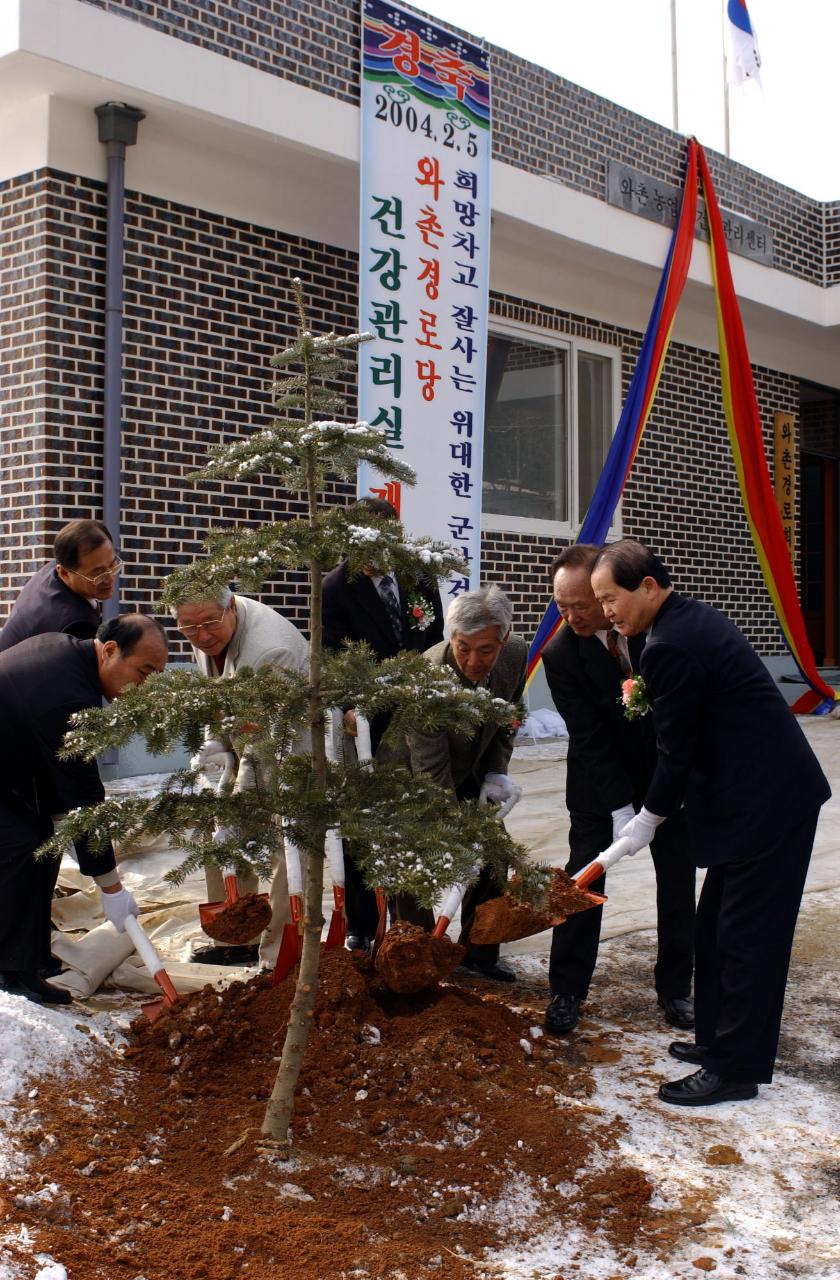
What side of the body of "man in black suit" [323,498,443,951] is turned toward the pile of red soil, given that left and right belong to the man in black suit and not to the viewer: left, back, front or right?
front

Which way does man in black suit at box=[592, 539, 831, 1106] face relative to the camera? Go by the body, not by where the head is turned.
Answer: to the viewer's left

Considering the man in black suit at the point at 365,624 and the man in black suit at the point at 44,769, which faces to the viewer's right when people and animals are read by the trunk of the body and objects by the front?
the man in black suit at the point at 44,769

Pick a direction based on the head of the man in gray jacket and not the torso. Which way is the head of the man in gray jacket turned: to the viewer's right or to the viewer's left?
to the viewer's left

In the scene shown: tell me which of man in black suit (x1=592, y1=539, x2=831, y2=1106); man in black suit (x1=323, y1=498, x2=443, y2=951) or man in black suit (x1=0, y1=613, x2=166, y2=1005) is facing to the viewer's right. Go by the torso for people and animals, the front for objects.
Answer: man in black suit (x1=0, y1=613, x2=166, y2=1005)

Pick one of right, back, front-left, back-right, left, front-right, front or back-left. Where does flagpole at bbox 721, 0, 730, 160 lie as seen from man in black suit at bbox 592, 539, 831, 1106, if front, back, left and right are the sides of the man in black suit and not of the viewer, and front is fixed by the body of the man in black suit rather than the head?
right

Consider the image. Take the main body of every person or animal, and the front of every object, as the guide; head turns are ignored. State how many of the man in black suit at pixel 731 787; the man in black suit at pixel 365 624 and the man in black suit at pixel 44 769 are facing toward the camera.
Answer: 1

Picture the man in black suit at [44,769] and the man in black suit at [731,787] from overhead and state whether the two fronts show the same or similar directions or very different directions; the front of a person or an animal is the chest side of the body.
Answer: very different directions

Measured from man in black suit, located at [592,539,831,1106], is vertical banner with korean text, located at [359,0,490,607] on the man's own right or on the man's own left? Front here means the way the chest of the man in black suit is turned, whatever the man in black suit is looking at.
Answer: on the man's own right

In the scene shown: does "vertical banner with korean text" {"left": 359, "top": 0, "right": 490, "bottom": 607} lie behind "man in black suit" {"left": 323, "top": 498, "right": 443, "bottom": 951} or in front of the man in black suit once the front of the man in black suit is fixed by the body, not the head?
behind

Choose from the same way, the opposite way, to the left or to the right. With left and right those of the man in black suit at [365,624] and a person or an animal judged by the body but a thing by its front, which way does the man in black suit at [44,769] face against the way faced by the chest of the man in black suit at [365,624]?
to the left

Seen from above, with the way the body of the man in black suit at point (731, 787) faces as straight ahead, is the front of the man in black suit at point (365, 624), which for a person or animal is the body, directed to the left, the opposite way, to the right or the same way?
to the left

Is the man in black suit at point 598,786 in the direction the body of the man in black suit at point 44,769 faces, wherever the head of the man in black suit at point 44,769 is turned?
yes

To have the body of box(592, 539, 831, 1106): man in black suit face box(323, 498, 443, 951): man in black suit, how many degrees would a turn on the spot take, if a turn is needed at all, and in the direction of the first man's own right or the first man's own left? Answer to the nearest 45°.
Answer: approximately 45° to the first man's own right

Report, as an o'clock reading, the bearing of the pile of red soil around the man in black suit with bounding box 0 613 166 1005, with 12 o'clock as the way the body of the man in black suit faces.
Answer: The pile of red soil is roughly at 2 o'clock from the man in black suit.

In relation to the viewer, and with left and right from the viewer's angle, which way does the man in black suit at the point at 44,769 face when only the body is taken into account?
facing to the right of the viewer

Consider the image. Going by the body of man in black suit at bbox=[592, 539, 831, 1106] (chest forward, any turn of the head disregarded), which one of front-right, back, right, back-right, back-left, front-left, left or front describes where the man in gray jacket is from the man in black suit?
front-right

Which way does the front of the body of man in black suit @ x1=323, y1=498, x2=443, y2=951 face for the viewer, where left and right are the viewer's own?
facing the viewer
